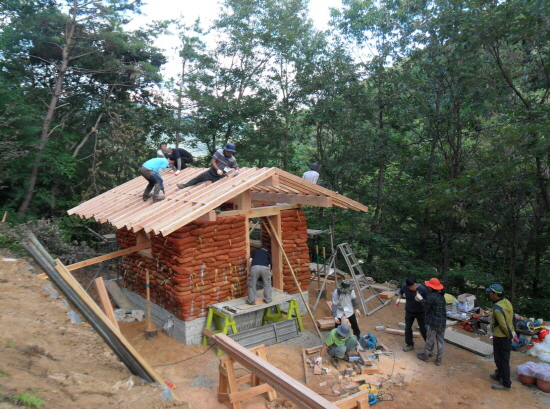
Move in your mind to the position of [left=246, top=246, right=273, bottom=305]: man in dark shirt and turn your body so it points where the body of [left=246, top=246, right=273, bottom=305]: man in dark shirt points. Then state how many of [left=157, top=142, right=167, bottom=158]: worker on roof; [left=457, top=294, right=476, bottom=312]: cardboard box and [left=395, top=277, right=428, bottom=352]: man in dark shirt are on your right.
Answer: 2

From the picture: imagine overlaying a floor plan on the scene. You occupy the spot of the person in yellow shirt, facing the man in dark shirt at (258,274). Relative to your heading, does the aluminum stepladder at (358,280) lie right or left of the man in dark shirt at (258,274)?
right

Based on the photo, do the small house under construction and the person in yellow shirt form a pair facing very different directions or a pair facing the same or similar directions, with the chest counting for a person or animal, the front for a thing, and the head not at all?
very different directions

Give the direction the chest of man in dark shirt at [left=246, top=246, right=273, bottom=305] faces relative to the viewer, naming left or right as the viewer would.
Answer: facing away from the viewer

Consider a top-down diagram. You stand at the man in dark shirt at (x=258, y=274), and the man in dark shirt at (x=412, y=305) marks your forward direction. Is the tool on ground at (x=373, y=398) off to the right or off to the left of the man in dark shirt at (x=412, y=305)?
right

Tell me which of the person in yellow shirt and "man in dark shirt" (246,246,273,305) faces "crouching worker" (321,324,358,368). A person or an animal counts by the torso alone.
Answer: the person in yellow shirt

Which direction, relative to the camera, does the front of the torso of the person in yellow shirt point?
to the viewer's left

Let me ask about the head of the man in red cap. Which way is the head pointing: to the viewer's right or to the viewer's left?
to the viewer's left

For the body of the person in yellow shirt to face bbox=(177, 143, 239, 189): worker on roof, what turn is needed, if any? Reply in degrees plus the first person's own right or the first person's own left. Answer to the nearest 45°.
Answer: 0° — they already face them

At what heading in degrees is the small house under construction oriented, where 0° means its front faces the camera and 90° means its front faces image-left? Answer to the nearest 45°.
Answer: approximately 315°
